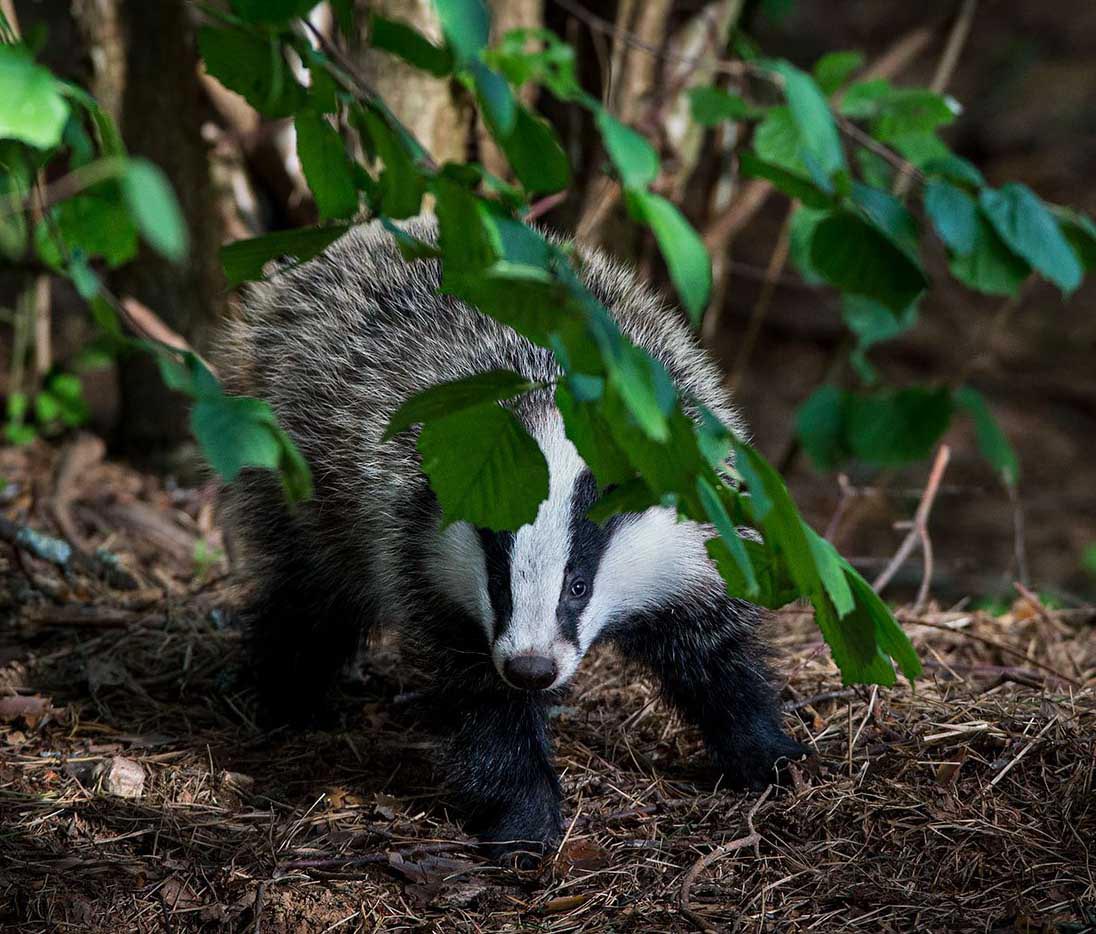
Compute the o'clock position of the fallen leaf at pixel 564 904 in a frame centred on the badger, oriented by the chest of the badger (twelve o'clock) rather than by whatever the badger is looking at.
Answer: The fallen leaf is roughly at 1 o'clock from the badger.

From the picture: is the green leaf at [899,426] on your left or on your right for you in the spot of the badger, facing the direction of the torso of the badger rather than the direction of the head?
on your left

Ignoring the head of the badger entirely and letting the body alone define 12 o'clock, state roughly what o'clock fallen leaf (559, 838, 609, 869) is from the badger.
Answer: The fallen leaf is roughly at 1 o'clock from the badger.

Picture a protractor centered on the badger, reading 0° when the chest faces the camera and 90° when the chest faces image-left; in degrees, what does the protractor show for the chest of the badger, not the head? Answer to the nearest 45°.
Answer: approximately 315°

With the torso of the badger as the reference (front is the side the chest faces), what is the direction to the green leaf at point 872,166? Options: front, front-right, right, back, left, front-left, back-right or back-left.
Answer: left

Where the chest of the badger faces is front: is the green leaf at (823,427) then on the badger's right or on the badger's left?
on the badger's left

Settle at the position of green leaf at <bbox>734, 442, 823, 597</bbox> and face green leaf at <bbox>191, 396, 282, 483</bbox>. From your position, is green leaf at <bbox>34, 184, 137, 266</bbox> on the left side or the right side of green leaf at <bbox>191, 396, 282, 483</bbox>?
right
